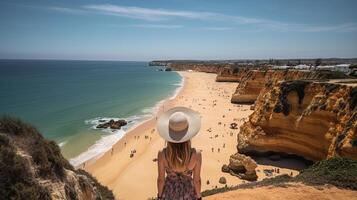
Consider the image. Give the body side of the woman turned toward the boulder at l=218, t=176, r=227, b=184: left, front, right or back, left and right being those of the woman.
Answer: front

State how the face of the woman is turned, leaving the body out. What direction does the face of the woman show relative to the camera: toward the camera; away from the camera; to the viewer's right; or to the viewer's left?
away from the camera

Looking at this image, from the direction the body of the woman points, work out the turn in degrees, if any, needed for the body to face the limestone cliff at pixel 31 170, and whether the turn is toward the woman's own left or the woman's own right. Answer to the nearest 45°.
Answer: approximately 45° to the woman's own left

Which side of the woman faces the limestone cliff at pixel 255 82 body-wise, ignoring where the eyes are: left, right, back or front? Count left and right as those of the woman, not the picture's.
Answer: front

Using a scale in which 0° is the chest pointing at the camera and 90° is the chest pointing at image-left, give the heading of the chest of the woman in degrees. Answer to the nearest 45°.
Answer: approximately 180°

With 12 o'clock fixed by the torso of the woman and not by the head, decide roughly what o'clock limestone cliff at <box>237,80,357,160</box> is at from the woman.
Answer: The limestone cliff is roughly at 1 o'clock from the woman.
